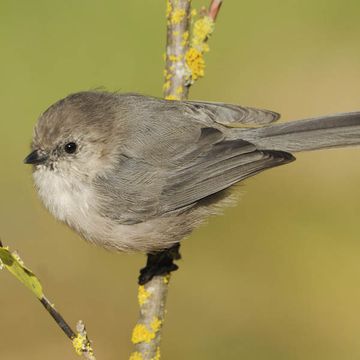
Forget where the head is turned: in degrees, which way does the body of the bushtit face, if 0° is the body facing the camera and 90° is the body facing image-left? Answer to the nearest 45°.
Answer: approximately 90°
